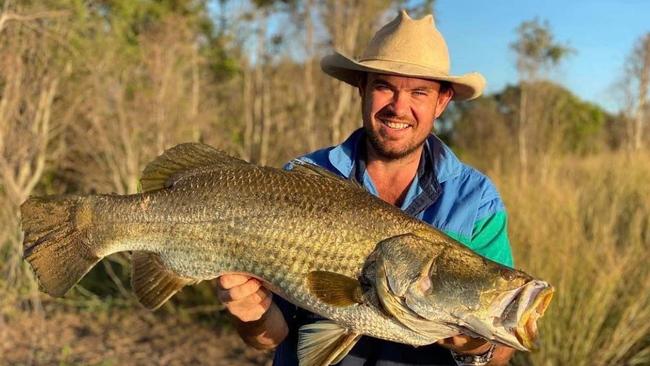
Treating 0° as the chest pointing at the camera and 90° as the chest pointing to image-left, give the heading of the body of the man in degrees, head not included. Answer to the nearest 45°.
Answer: approximately 0°
